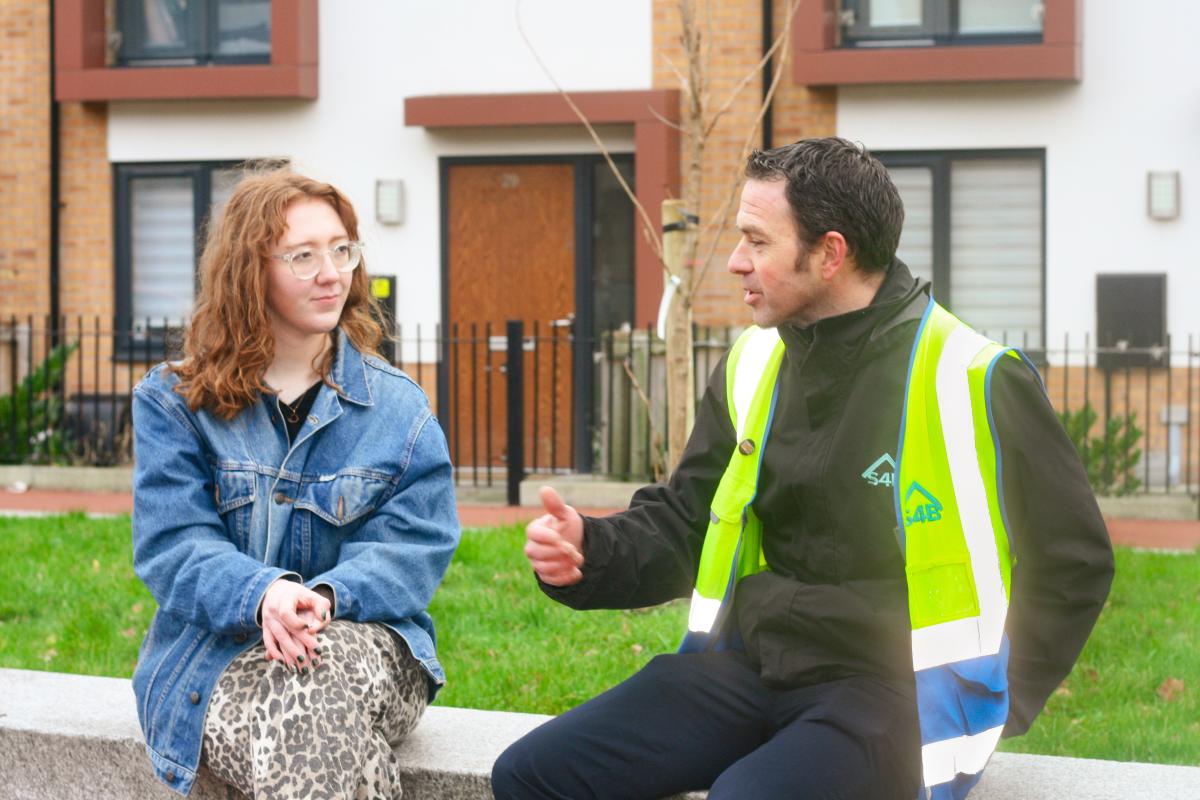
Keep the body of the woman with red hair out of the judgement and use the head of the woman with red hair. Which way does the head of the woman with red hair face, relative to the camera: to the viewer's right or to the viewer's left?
to the viewer's right

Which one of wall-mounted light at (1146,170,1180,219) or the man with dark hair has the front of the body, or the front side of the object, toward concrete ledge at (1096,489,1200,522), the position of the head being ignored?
the wall-mounted light

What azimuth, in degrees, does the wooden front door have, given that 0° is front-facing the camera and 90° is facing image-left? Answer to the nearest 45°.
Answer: approximately 0°

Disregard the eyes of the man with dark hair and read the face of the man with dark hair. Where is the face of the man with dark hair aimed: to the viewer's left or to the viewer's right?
to the viewer's left

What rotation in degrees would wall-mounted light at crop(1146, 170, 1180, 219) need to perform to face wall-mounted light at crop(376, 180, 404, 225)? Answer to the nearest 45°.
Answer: approximately 90° to its right

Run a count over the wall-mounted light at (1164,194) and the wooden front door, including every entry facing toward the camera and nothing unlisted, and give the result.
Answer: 2

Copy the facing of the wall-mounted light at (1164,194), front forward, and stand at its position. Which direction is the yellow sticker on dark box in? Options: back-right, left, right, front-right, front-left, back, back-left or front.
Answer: right

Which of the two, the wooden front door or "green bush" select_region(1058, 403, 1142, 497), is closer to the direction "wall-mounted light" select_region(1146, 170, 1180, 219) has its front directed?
the green bush

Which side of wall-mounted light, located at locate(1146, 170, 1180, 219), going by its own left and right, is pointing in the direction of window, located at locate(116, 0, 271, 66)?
right

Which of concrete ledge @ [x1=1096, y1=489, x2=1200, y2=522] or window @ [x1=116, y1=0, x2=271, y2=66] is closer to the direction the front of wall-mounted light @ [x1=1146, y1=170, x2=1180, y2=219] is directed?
the concrete ledge

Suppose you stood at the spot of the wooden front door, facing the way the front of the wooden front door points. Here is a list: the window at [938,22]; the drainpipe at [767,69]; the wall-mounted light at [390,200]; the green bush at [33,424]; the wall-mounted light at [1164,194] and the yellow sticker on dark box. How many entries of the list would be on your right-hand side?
3

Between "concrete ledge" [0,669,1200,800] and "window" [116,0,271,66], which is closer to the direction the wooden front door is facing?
the concrete ledge
